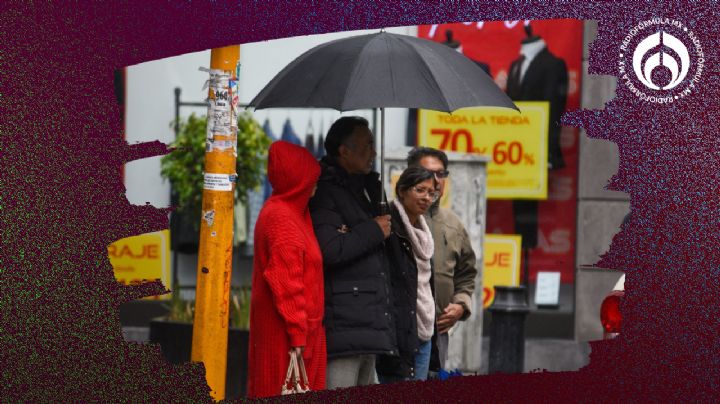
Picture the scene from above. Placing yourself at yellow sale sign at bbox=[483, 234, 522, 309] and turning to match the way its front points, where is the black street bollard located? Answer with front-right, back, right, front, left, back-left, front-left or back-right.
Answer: front

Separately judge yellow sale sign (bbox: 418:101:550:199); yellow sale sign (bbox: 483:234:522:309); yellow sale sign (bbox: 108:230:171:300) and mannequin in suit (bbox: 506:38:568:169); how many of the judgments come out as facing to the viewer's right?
0

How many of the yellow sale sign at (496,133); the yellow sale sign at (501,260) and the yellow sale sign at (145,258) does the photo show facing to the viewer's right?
0

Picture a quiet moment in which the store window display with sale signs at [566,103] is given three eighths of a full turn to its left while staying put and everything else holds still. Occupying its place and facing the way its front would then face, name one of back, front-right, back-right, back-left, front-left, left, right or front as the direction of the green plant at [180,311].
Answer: back

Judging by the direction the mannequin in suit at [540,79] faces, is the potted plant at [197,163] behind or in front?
in front

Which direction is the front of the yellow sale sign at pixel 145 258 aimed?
toward the camera

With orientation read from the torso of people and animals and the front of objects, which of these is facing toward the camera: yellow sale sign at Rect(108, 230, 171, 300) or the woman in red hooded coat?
the yellow sale sign

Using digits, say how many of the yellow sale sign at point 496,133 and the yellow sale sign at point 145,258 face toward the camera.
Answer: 2

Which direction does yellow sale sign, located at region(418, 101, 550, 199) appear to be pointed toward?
toward the camera

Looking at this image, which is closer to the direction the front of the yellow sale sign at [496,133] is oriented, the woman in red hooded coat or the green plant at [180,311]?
the woman in red hooded coat

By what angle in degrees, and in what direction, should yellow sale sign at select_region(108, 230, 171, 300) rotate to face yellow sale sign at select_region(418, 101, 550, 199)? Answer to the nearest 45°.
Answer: approximately 90° to its left

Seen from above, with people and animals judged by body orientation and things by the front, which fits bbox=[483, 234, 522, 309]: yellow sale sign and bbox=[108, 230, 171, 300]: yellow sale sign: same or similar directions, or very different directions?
same or similar directions

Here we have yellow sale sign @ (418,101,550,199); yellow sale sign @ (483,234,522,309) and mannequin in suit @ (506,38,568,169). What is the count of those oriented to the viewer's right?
0

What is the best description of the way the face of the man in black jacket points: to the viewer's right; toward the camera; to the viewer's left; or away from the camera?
to the viewer's right

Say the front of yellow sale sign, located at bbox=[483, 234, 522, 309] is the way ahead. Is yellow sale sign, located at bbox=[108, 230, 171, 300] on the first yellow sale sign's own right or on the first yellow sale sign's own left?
on the first yellow sale sign's own right

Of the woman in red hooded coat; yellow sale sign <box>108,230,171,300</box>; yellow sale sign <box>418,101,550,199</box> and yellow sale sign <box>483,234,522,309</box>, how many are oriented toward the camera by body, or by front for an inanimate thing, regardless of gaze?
3
